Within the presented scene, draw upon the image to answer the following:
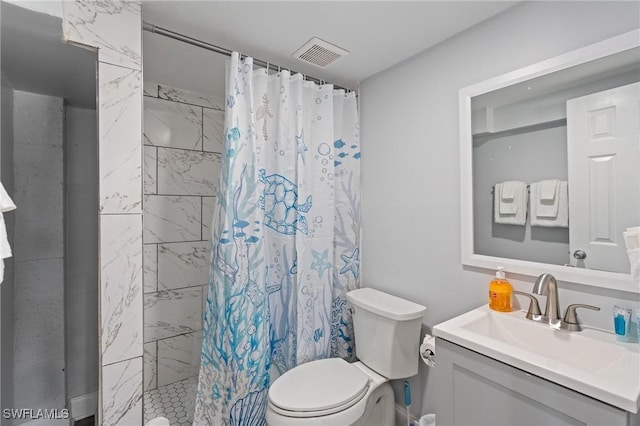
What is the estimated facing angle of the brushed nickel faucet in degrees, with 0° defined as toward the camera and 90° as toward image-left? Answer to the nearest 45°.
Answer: approximately 45°

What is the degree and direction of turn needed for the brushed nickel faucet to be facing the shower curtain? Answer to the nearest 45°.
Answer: approximately 45° to its right

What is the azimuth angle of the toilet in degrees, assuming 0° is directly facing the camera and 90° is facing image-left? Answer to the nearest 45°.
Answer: approximately 45°

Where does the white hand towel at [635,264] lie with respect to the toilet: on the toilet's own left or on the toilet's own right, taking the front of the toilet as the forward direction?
on the toilet's own left
